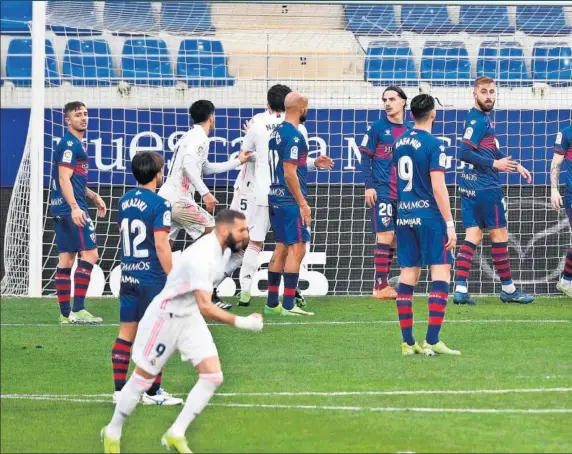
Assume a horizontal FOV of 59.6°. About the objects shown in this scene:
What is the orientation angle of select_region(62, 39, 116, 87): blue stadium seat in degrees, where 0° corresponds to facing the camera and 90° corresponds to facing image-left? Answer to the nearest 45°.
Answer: approximately 0°

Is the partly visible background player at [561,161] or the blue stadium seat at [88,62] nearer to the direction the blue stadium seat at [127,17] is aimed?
the partly visible background player

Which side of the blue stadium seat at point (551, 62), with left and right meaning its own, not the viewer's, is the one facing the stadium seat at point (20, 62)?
right

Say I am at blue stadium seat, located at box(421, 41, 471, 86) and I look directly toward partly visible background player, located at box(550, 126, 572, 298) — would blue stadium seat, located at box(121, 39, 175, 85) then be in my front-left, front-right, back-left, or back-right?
back-right

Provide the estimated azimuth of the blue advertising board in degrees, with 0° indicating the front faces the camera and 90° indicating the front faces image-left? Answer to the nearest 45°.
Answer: approximately 0°

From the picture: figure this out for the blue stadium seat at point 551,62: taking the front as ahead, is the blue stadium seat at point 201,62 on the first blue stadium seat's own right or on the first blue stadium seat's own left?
on the first blue stadium seat's own right

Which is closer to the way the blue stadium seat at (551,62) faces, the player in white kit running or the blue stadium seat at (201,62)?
the player in white kit running
